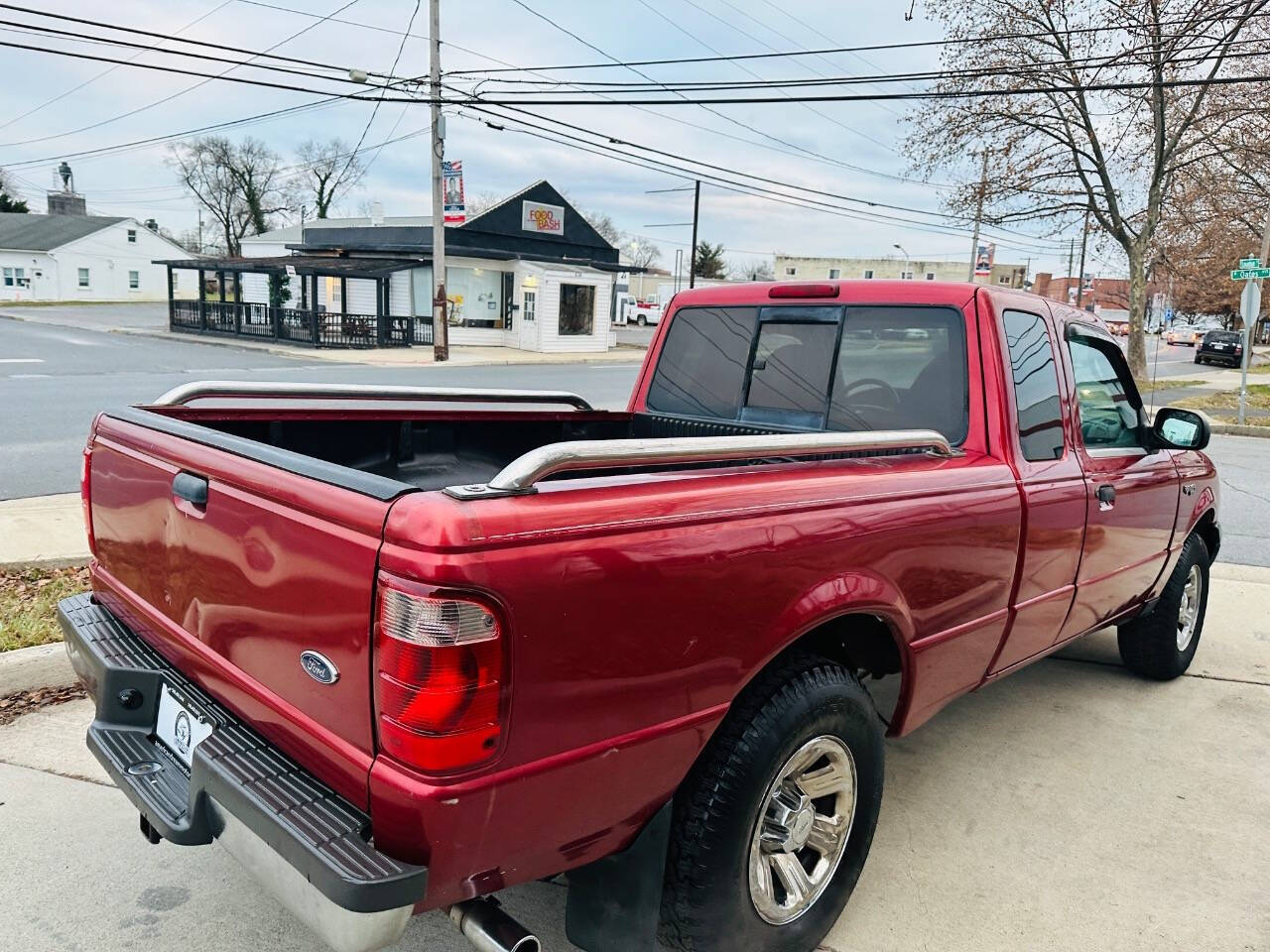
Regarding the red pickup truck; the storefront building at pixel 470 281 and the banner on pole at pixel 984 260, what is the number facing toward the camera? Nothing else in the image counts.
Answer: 2

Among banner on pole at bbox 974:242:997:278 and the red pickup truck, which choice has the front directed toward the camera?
the banner on pole

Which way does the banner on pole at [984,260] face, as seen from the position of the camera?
facing the viewer

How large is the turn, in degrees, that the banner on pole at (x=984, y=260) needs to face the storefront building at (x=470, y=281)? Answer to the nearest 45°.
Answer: approximately 90° to its right

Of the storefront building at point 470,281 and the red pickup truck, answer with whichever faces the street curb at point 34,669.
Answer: the storefront building

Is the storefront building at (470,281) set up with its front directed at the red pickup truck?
yes

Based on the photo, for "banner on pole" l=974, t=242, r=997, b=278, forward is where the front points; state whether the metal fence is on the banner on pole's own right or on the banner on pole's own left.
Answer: on the banner on pole's own right

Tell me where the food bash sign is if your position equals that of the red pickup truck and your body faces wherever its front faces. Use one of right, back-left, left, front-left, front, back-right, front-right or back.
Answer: front-left

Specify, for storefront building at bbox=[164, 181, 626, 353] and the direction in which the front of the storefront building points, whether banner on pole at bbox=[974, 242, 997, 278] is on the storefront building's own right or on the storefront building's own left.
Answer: on the storefront building's own left

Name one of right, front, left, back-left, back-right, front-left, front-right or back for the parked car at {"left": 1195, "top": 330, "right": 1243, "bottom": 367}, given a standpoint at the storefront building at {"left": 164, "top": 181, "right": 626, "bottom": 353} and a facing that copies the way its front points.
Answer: left

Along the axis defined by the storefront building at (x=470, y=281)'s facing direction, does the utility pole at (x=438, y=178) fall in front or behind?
in front

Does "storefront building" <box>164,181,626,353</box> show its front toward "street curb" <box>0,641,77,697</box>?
yes

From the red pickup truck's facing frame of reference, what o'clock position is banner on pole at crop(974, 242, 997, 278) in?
The banner on pole is roughly at 11 o'clock from the red pickup truck.

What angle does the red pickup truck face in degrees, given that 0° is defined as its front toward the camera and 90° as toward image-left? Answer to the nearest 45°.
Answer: approximately 225°

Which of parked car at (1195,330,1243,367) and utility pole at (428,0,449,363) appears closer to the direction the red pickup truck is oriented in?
the parked car

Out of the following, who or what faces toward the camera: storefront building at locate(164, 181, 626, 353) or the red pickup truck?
the storefront building

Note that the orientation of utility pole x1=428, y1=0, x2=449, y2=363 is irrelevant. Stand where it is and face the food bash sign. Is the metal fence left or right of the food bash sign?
left
